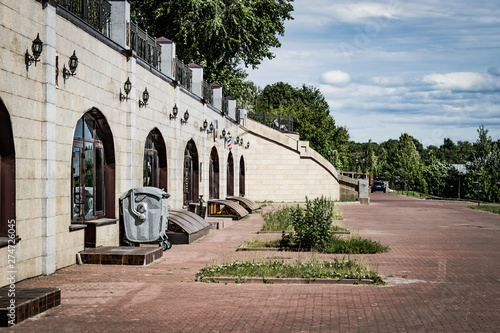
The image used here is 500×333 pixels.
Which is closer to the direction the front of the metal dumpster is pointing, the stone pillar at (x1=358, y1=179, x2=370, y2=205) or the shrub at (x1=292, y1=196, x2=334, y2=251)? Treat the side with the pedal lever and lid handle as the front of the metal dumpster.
the shrub

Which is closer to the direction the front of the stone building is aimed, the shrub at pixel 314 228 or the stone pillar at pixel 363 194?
the shrub

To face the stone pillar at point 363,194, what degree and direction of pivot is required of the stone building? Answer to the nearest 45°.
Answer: approximately 90° to its left

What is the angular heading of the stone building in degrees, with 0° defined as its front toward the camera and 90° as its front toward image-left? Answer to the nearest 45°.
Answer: approximately 315°

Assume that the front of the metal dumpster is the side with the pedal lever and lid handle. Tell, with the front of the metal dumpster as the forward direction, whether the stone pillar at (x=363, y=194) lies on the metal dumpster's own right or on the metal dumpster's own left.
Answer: on the metal dumpster's own left

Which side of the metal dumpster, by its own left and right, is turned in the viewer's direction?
right

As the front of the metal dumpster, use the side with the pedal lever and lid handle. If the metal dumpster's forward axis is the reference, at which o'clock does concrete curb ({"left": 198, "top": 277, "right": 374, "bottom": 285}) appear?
The concrete curb is roughly at 2 o'clock from the metal dumpster.

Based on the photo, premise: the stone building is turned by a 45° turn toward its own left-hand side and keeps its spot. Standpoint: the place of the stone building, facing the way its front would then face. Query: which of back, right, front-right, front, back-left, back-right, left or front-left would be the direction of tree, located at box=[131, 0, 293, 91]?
left
